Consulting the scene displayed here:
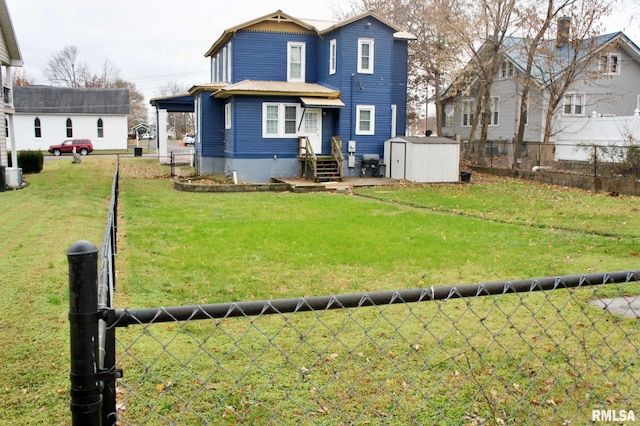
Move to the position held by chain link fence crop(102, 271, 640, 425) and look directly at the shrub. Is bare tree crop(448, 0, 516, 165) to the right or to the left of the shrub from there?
right

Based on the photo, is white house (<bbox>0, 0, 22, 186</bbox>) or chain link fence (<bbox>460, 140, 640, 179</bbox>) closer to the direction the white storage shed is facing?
the white house

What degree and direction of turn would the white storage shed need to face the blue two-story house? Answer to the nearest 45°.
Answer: approximately 45° to its right

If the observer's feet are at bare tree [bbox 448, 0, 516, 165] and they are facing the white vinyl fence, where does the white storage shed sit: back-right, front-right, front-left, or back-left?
back-right

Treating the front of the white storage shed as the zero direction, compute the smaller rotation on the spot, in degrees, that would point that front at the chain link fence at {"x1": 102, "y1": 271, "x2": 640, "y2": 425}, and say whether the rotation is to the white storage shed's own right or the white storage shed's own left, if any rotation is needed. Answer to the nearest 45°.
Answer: approximately 45° to the white storage shed's own left

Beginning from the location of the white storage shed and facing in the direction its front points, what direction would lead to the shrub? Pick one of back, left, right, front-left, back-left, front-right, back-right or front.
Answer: front-right

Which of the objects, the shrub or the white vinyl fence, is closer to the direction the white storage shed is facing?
the shrub

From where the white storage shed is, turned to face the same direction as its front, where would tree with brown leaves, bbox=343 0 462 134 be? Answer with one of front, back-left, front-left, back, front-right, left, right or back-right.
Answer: back-right

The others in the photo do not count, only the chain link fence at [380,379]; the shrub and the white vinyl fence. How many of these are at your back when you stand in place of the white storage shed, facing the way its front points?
1

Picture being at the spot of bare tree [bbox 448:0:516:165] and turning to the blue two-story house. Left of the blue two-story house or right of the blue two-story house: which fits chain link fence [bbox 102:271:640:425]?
left
